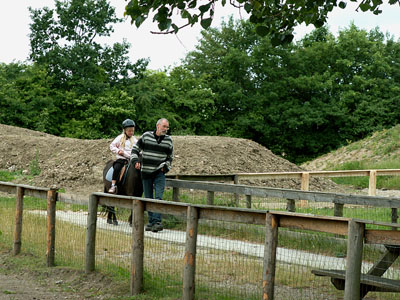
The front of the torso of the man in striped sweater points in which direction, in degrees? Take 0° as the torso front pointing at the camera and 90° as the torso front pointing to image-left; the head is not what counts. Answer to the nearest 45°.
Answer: approximately 315°
